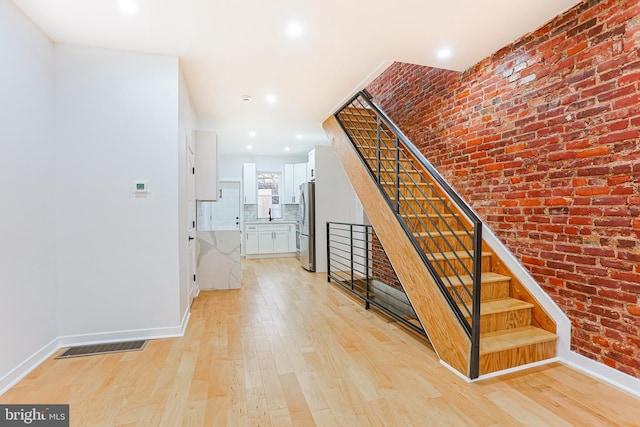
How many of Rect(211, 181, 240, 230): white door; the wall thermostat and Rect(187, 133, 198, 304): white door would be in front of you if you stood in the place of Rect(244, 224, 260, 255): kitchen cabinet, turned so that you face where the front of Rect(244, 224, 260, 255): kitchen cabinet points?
2

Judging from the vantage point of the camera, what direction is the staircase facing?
facing the viewer and to the right of the viewer

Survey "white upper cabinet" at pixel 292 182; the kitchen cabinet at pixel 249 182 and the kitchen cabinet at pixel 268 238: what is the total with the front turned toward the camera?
3

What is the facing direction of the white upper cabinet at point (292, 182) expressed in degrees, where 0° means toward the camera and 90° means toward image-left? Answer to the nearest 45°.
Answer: approximately 0°

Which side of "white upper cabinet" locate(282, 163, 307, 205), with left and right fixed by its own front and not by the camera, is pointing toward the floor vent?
front

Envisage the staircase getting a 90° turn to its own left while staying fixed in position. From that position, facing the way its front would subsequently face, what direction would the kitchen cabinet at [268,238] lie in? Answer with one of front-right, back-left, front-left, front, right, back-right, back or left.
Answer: left

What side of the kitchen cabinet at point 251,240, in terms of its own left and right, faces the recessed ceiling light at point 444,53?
front
